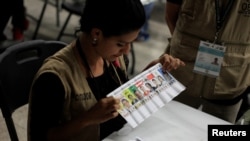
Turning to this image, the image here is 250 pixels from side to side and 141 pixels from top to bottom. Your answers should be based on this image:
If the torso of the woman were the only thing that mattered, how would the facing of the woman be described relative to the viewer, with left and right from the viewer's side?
facing the viewer and to the right of the viewer

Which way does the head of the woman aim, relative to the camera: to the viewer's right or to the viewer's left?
to the viewer's right

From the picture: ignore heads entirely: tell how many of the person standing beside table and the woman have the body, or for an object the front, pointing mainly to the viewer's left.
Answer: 0

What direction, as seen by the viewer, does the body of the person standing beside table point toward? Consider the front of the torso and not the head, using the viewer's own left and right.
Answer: facing the viewer

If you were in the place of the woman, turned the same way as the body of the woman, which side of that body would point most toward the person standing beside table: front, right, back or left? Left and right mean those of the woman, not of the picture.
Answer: left
